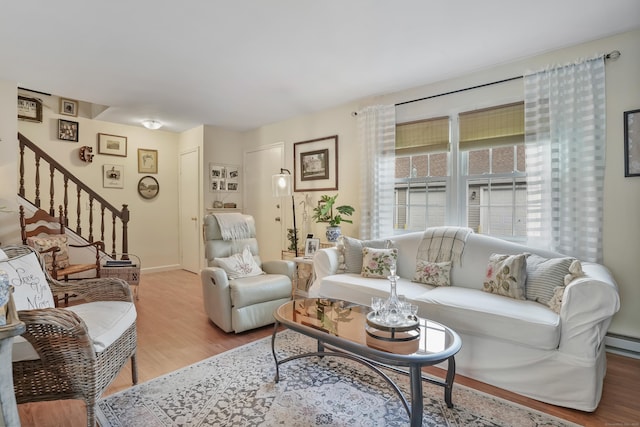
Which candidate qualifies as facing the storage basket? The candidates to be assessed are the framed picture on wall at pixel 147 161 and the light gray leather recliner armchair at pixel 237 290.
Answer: the framed picture on wall

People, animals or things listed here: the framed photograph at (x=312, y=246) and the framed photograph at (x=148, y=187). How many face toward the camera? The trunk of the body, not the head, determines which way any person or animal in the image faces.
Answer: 2

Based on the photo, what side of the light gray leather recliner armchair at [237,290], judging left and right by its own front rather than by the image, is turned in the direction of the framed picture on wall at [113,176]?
back

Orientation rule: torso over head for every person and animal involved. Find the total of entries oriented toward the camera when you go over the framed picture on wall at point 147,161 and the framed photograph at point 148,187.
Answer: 2

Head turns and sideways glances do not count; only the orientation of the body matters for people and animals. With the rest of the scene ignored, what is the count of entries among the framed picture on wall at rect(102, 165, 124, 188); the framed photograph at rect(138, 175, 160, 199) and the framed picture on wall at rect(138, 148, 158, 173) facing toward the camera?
3

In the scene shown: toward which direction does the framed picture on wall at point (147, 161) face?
toward the camera

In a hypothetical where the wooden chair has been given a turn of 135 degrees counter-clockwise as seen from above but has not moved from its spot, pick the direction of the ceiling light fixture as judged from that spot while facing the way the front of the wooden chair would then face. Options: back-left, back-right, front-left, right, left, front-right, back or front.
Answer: front-right

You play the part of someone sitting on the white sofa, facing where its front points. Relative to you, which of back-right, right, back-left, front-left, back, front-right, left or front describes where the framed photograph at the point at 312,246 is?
right

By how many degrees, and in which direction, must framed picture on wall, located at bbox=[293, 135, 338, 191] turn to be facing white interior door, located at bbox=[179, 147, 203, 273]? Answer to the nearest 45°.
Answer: approximately 90° to its right

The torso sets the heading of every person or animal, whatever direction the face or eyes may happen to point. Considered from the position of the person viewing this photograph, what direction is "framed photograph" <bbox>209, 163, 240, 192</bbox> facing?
facing the viewer

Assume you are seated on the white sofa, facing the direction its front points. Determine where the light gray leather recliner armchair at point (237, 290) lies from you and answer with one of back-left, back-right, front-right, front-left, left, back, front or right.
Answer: front-right

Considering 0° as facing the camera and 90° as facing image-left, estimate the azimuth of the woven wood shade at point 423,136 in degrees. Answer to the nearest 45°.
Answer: approximately 45°

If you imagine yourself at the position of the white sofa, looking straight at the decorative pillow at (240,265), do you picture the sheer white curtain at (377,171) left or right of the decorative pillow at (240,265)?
right

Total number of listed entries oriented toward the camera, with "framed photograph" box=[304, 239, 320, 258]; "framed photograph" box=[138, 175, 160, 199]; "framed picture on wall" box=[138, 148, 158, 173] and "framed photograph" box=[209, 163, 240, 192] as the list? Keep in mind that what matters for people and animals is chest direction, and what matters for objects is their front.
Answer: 4
